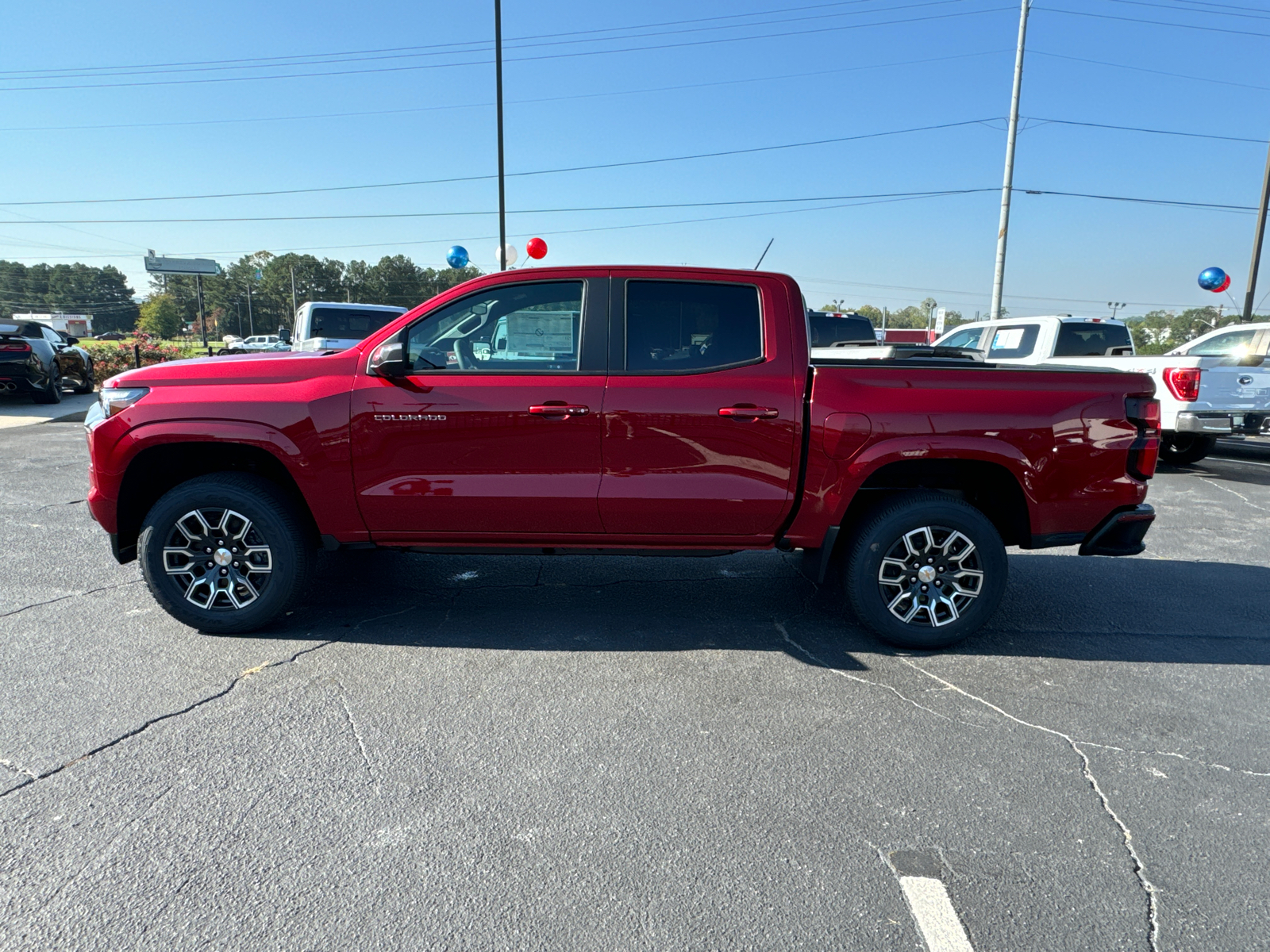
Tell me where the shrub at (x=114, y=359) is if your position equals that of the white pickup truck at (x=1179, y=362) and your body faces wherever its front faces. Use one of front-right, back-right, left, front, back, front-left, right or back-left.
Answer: front-left

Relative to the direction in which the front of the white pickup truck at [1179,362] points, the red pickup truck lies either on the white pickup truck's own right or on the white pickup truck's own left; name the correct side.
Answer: on the white pickup truck's own left

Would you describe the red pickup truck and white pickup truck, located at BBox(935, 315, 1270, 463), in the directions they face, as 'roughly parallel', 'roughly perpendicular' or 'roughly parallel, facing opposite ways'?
roughly perpendicular

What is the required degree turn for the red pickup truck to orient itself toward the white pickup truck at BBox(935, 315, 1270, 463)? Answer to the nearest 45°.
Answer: approximately 135° to its right

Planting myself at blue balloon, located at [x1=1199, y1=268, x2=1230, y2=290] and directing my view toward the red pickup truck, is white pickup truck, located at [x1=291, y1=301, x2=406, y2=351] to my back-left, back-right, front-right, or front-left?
front-right

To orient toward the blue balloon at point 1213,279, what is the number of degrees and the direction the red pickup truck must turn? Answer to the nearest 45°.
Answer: approximately 135° to its right

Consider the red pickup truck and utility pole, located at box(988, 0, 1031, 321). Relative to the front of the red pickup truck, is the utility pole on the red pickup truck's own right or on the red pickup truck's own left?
on the red pickup truck's own right

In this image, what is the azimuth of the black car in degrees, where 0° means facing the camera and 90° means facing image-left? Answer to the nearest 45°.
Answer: approximately 225°

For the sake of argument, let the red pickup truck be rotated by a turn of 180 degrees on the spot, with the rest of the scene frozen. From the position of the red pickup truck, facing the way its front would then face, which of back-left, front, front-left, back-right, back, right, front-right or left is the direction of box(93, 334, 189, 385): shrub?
back-left

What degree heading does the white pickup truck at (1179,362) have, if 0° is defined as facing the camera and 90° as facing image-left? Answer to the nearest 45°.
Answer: approximately 135°

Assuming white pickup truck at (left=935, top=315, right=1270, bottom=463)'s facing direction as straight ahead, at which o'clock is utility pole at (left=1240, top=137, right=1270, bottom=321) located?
The utility pole is roughly at 2 o'clock from the white pickup truck.

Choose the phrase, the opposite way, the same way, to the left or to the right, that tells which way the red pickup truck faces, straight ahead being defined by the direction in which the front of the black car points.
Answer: to the left

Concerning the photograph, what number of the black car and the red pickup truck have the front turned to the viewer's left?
1

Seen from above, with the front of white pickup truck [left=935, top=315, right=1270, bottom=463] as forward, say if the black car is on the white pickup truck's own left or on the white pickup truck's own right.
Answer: on the white pickup truck's own left

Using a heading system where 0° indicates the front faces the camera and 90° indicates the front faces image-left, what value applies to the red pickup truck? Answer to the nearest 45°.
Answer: approximately 90°
